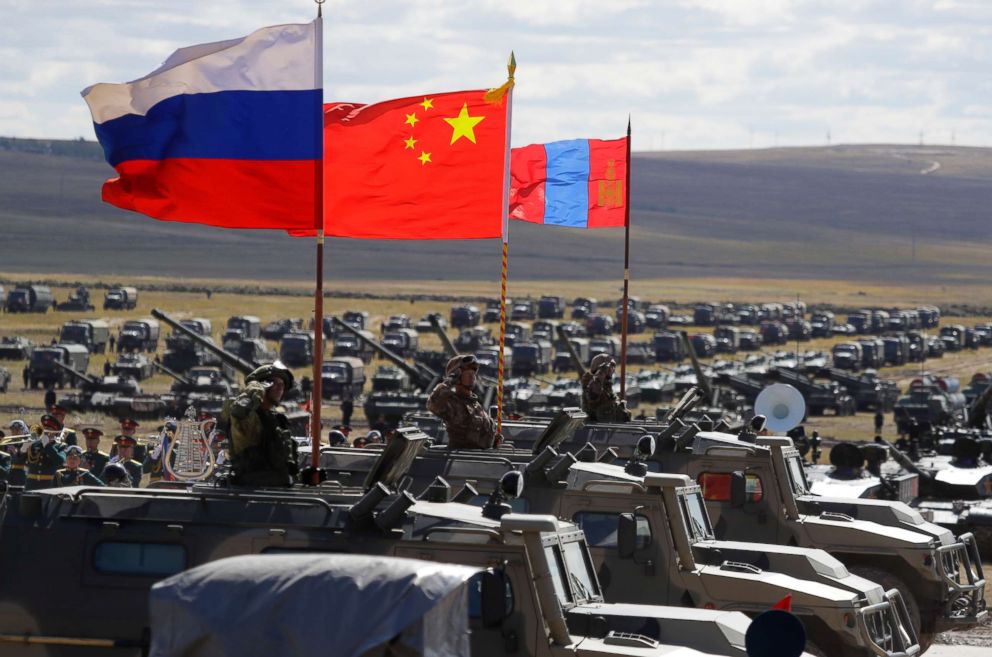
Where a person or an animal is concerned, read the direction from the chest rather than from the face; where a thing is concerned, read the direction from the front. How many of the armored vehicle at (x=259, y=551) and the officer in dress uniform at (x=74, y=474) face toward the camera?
1

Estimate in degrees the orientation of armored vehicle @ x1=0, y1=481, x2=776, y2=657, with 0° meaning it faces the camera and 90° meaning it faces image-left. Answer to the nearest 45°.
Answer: approximately 270°

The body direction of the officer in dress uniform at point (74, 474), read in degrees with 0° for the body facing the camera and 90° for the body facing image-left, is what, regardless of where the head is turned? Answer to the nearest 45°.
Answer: approximately 0°

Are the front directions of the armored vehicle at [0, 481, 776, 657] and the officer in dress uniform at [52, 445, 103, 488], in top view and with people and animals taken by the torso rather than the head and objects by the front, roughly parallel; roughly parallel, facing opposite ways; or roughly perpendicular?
roughly perpendicular

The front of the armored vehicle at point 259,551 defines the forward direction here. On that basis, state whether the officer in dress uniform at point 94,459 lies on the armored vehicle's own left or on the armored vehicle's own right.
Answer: on the armored vehicle's own left
